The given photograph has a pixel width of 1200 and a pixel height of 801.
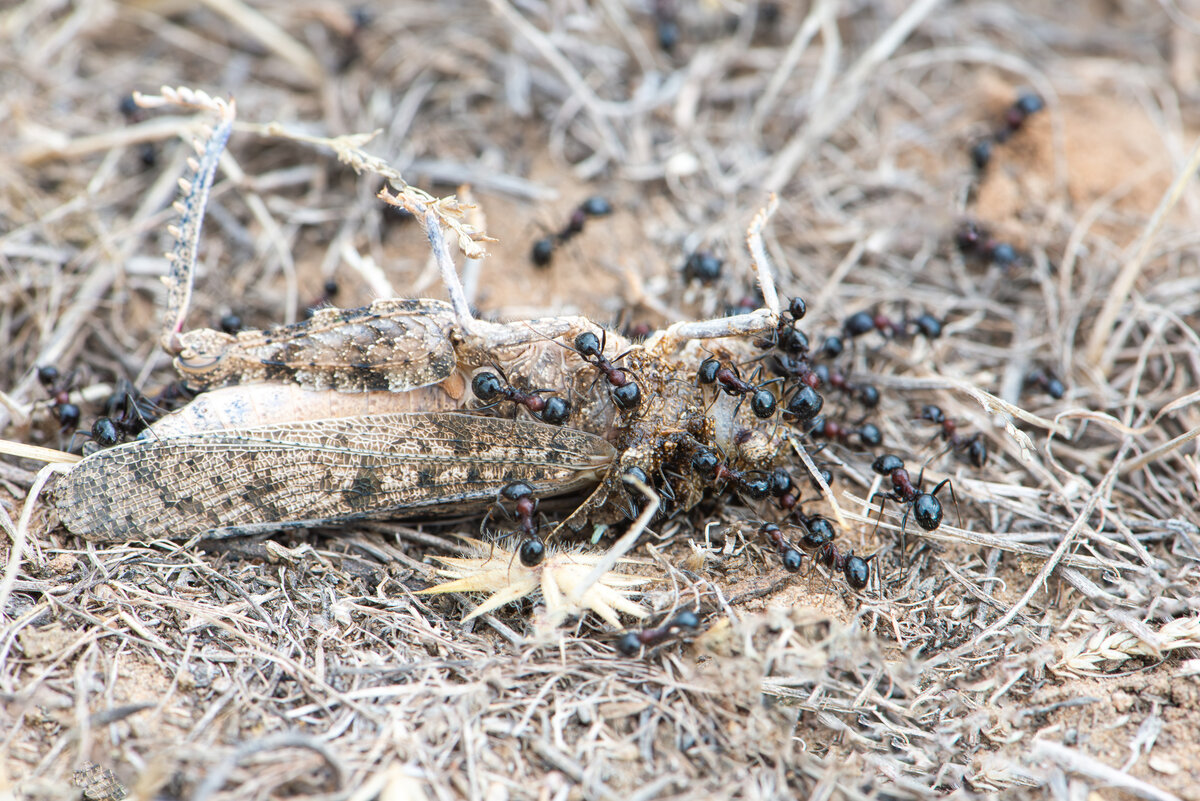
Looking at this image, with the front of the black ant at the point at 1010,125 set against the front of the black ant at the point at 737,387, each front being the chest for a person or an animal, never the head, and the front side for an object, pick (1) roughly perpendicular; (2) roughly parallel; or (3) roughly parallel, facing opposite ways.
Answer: roughly perpendicular

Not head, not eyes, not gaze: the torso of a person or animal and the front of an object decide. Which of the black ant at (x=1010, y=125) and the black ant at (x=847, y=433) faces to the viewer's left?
the black ant at (x=847, y=433)

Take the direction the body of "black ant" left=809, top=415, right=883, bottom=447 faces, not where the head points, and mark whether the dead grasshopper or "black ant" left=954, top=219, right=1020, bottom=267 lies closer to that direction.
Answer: the dead grasshopper

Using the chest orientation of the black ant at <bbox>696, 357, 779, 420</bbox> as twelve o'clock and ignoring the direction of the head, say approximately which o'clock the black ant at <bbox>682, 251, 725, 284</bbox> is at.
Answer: the black ant at <bbox>682, 251, 725, 284</bbox> is roughly at 1 o'clock from the black ant at <bbox>696, 357, 779, 420</bbox>.

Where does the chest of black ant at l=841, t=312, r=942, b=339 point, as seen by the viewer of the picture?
to the viewer's left

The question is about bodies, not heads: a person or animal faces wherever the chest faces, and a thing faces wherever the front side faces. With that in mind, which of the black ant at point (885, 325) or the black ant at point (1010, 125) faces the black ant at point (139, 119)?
the black ant at point (885, 325)

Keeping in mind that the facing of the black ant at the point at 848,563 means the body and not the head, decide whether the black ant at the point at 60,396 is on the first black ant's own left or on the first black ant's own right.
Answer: on the first black ant's own left

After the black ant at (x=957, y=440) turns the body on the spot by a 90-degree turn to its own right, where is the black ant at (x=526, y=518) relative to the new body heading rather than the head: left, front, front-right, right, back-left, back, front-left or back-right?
back

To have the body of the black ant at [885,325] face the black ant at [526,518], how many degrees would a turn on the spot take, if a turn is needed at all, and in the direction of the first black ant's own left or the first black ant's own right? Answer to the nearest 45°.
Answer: approximately 45° to the first black ant's own left

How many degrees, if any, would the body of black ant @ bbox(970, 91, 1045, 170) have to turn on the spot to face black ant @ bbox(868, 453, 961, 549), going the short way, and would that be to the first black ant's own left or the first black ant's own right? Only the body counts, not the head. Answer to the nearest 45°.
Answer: approximately 135° to the first black ant's own right
